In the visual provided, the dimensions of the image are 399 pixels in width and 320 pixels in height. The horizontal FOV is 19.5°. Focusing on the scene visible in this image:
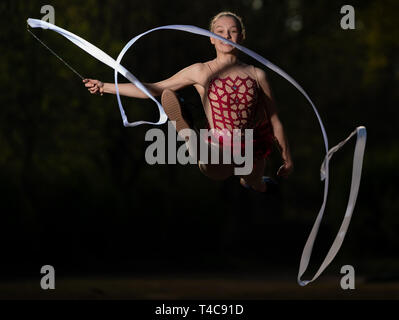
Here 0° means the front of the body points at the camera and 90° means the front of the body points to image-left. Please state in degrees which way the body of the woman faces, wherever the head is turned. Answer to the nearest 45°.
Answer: approximately 0°
